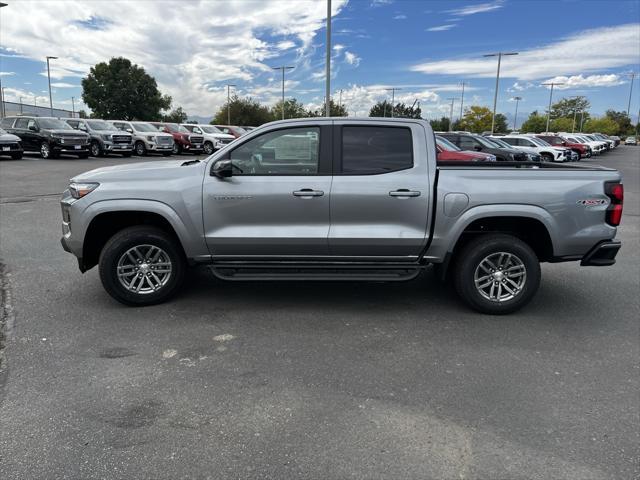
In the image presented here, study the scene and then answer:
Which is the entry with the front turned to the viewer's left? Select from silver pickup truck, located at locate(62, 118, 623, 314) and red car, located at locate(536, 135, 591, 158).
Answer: the silver pickup truck

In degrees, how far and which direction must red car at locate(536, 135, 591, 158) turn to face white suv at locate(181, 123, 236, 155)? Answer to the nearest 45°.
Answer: approximately 90° to its right

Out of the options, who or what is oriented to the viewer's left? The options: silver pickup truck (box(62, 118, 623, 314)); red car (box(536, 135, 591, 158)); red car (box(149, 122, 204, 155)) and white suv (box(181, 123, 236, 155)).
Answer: the silver pickup truck

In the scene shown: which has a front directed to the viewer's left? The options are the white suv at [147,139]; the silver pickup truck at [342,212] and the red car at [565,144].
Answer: the silver pickup truck

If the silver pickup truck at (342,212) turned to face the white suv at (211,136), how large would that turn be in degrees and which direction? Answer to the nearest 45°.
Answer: approximately 90° to its right

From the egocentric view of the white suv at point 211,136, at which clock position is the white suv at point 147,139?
the white suv at point 147,139 is roughly at 3 o'clock from the white suv at point 211,136.

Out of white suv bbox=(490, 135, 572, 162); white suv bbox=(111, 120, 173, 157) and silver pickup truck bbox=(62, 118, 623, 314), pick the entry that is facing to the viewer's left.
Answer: the silver pickup truck

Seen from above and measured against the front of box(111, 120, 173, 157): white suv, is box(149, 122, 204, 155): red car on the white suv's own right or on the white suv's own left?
on the white suv's own left

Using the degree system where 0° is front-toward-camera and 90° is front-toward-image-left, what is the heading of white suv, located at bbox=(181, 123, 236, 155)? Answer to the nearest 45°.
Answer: approximately 315°

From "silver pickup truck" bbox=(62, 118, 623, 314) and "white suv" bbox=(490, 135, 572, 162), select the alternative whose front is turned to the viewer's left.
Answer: the silver pickup truck

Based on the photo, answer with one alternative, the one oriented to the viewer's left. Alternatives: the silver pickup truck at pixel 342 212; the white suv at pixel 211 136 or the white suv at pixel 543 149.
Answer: the silver pickup truck
